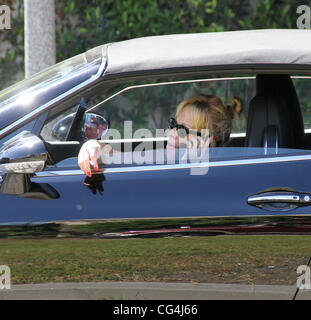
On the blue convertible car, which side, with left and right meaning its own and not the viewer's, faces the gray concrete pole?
right

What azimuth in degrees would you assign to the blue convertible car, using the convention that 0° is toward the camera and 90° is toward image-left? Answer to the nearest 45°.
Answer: approximately 90°
